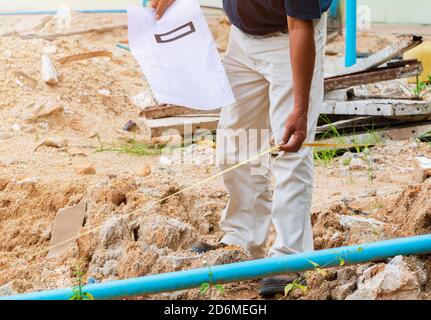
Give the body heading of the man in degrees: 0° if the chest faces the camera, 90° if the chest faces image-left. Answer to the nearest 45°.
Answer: approximately 45°

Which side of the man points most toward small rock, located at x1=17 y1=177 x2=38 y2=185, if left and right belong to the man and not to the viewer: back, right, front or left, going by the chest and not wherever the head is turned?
right

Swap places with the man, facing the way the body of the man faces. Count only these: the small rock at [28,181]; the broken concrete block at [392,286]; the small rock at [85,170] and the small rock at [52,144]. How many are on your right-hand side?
3

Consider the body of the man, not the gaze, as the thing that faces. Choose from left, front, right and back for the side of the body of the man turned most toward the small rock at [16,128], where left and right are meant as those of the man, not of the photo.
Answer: right

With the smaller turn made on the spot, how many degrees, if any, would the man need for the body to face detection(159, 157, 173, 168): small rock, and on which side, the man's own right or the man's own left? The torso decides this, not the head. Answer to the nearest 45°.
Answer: approximately 135° to the man's own right

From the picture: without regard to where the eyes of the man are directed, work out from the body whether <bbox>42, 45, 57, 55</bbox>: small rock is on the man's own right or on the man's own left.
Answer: on the man's own right

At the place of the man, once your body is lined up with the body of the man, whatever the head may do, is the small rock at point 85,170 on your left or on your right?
on your right

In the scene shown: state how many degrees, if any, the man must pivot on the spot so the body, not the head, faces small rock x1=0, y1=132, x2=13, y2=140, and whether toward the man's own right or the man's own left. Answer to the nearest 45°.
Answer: approximately 90° to the man's own right
